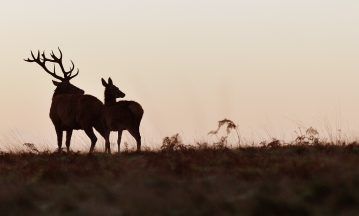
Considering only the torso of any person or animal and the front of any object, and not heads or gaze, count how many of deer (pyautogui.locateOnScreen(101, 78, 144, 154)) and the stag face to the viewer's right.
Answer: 0

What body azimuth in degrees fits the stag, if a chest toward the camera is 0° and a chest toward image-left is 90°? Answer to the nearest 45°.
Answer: approximately 45°

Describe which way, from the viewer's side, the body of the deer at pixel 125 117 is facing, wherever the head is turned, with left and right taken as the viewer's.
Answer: facing the viewer and to the left of the viewer

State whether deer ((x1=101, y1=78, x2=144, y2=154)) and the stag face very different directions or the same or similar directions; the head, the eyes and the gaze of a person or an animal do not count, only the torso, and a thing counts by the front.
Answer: same or similar directions

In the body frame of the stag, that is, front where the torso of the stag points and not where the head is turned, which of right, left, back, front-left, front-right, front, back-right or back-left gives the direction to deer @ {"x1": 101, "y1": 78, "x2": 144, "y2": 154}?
back
